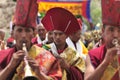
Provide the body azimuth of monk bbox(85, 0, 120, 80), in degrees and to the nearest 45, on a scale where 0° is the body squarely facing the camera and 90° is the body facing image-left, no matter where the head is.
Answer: approximately 0°

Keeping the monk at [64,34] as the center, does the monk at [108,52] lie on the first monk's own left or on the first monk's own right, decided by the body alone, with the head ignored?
on the first monk's own left

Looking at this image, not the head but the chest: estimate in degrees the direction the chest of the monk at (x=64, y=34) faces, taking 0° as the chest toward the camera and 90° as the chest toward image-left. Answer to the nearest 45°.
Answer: approximately 45°

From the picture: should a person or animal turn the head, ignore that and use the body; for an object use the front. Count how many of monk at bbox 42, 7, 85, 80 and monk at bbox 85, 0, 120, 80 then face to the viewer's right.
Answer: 0
